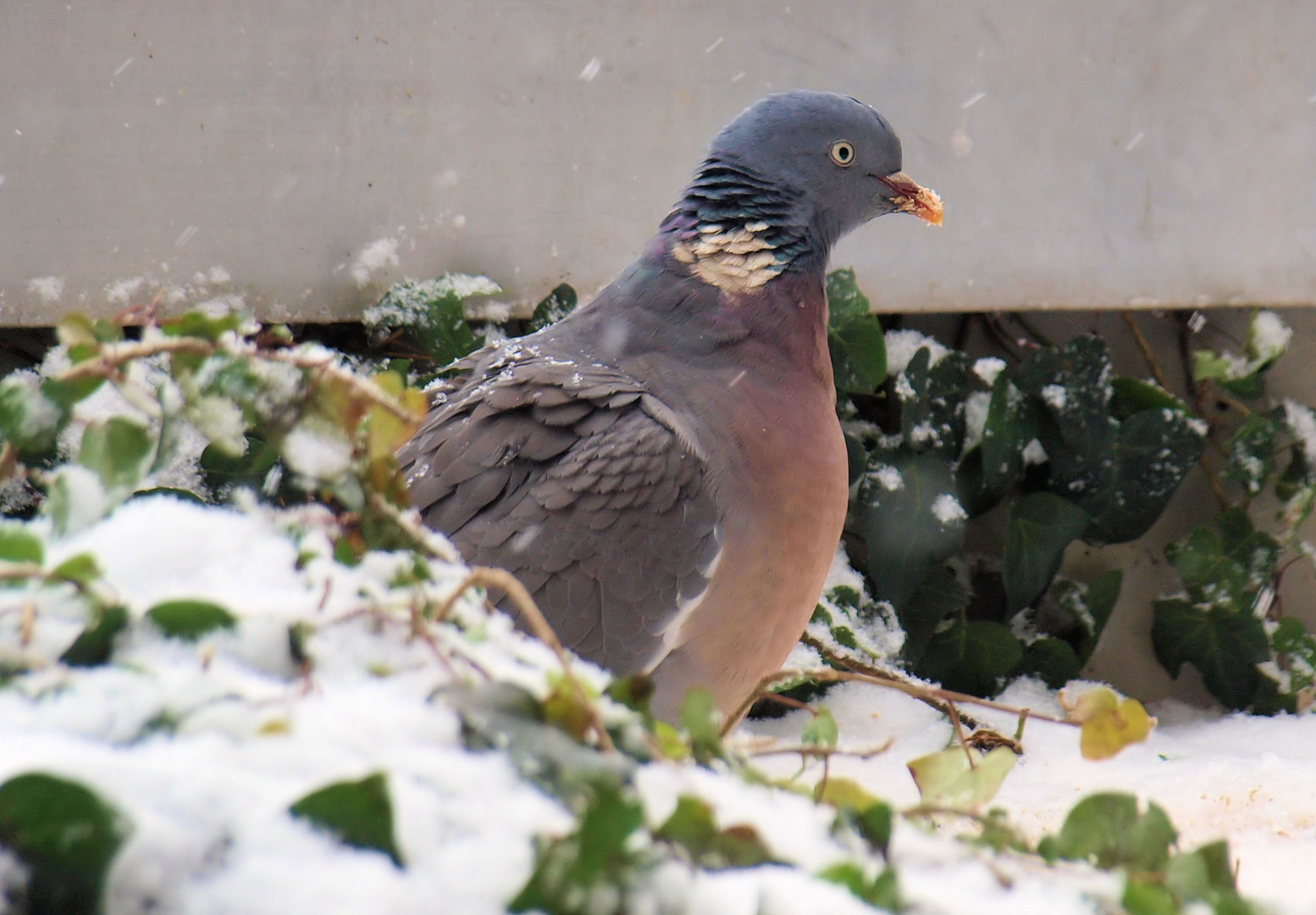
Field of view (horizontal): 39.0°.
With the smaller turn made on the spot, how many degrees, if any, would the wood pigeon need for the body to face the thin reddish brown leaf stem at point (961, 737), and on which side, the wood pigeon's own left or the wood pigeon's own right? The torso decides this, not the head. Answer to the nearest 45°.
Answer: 0° — it already faces it

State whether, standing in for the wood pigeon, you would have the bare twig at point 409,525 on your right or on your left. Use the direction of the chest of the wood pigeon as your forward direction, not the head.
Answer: on your right

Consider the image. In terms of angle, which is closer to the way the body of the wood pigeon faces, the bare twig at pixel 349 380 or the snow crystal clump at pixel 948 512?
the snow crystal clump

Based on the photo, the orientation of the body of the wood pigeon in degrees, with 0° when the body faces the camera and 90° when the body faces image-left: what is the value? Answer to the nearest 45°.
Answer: approximately 270°

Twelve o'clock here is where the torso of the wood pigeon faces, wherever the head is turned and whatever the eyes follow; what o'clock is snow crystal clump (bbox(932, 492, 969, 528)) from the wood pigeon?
The snow crystal clump is roughly at 10 o'clock from the wood pigeon.

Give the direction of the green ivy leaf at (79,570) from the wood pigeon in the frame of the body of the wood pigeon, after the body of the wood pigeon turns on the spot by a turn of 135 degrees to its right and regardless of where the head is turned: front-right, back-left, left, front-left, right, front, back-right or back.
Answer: front-left
